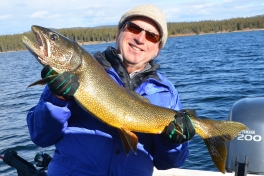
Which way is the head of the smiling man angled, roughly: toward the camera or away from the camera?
toward the camera

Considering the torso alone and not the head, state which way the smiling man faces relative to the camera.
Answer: toward the camera
